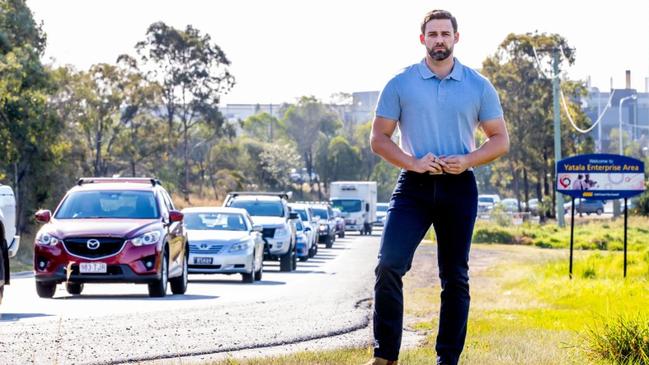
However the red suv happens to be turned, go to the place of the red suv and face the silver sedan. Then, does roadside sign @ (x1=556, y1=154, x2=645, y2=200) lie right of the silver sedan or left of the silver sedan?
right

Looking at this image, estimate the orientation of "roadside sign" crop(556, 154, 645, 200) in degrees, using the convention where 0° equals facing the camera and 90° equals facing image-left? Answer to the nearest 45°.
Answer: approximately 0°

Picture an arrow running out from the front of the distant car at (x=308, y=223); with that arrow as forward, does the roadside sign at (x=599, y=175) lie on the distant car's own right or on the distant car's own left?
on the distant car's own left

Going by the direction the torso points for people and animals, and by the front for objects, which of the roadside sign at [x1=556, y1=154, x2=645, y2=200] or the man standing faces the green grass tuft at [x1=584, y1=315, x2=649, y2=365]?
the roadside sign

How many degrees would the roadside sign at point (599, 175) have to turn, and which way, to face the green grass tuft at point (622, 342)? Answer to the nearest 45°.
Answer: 0° — it already faces it

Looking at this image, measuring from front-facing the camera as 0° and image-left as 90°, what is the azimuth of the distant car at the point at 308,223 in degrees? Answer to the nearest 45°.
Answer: approximately 45°

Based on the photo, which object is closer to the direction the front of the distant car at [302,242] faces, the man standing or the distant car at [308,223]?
the man standing
